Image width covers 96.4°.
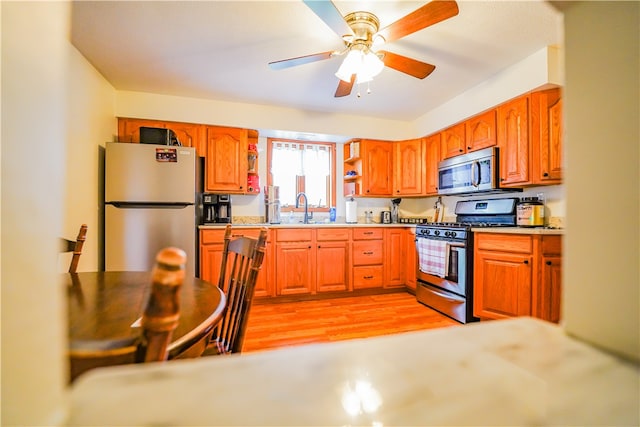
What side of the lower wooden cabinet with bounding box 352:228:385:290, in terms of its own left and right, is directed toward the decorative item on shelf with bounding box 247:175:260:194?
right

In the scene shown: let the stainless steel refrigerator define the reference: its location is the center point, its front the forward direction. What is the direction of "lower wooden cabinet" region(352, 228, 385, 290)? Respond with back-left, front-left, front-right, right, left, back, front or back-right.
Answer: left

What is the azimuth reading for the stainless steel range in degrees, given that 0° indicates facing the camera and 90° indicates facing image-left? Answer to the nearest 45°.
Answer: approximately 45°

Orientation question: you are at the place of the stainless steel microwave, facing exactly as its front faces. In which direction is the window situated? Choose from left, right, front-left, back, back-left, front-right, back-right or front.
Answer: front-right

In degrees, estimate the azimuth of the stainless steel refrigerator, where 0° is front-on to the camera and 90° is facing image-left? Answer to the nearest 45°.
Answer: approximately 0°

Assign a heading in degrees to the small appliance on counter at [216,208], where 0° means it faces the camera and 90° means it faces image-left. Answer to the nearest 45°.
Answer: approximately 0°

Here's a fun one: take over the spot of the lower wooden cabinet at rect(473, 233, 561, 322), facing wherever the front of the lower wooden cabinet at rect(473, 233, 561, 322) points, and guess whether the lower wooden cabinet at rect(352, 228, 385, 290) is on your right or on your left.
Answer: on your right

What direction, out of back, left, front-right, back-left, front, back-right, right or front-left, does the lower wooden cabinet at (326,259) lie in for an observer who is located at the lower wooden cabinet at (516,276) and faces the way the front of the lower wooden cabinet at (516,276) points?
front-right

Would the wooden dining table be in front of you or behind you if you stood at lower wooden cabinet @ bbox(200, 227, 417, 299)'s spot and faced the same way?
in front

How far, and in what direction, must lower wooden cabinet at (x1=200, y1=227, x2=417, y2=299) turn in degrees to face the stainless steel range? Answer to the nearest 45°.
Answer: approximately 45° to its left

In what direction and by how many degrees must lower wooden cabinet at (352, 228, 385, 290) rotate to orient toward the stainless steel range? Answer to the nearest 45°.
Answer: approximately 45° to its left

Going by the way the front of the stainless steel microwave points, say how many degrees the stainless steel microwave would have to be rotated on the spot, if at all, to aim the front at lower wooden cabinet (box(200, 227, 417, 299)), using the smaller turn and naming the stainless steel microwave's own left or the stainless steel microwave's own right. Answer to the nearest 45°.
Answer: approximately 45° to the stainless steel microwave's own right

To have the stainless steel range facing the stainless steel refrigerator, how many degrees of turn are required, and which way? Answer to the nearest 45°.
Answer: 0° — it already faces it

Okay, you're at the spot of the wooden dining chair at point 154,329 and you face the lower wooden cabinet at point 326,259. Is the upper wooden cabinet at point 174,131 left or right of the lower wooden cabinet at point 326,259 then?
left
